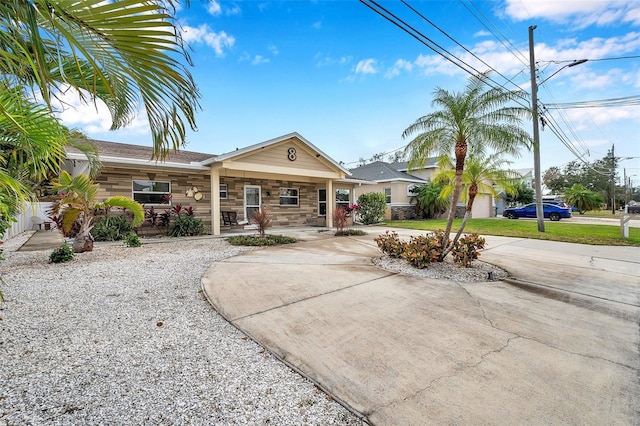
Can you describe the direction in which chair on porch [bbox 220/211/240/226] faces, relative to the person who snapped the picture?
facing the viewer and to the right of the viewer

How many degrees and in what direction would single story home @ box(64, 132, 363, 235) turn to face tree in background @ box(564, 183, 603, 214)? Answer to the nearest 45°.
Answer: approximately 45° to its left

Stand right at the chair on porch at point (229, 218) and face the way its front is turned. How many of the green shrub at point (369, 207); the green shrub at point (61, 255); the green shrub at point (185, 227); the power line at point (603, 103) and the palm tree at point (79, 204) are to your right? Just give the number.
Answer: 3

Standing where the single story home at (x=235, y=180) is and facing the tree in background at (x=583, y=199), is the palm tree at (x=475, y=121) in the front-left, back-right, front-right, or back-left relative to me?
front-right

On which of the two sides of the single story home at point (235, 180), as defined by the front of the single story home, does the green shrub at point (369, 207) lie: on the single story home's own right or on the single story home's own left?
on the single story home's own left

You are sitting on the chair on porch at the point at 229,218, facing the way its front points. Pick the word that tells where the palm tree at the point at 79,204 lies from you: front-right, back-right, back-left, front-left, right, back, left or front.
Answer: right

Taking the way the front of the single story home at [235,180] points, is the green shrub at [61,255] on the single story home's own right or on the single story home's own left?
on the single story home's own right

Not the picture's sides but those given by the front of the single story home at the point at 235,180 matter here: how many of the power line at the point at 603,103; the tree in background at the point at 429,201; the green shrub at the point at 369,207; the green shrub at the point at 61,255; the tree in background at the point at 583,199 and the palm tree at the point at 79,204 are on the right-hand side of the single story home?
2

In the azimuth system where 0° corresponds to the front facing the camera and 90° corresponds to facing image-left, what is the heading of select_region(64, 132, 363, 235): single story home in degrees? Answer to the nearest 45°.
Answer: approximately 315°

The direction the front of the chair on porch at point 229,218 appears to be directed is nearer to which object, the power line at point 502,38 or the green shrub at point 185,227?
the power line

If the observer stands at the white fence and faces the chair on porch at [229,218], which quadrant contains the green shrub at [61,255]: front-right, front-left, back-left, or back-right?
front-right

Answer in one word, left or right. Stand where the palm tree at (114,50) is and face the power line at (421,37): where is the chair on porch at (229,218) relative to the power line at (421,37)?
left
